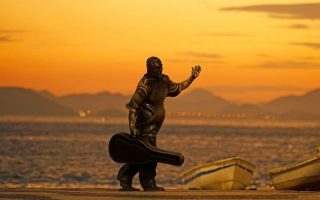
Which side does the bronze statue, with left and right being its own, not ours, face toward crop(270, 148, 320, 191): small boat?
left

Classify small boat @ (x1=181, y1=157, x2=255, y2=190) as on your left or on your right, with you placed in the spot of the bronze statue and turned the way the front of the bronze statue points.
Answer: on your left

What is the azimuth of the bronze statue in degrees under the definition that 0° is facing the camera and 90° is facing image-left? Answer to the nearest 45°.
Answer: approximately 315°
